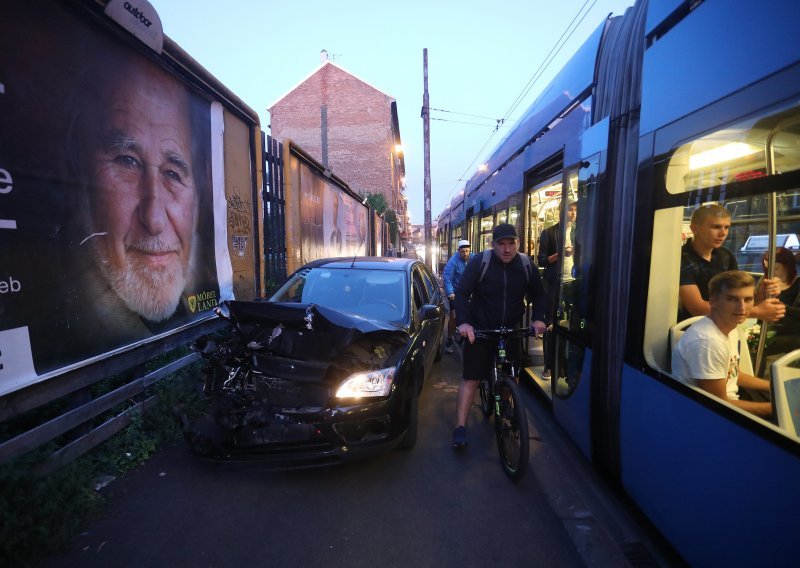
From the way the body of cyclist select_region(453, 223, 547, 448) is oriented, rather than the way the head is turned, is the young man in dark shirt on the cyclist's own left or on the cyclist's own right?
on the cyclist's own left

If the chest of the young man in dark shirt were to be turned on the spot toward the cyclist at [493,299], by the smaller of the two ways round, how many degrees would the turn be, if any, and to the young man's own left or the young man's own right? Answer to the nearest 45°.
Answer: approximately 135° to the young man's own right

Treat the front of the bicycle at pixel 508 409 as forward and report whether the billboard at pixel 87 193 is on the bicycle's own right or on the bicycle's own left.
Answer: on the bicycle's own right

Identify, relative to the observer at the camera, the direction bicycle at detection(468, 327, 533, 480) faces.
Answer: facing the viewer

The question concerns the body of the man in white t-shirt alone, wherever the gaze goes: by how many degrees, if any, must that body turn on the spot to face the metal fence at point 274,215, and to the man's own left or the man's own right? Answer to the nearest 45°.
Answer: approximately 135° to the man's own right

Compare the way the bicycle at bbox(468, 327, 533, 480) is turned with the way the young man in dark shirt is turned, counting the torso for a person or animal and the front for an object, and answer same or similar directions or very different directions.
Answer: same or similar directions

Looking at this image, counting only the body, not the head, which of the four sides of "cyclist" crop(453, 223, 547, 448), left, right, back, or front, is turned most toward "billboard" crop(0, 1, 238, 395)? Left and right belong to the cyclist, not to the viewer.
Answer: right

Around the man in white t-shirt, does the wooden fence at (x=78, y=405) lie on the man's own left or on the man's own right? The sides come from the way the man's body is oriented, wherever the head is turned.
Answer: on the man's own right

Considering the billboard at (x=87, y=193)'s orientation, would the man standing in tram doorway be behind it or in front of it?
in front

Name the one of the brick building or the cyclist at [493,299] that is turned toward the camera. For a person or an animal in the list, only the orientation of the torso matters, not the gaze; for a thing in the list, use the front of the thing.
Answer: the cyclist

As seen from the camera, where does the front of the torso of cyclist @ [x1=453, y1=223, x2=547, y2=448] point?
toward the camera

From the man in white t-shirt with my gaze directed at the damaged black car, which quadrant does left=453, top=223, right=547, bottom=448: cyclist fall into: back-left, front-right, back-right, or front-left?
front-right
